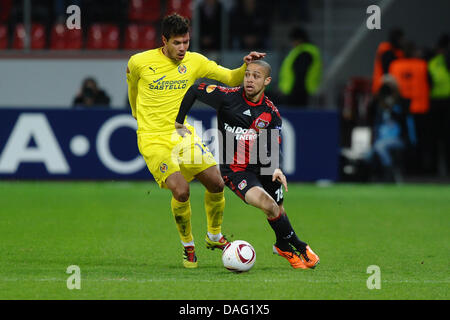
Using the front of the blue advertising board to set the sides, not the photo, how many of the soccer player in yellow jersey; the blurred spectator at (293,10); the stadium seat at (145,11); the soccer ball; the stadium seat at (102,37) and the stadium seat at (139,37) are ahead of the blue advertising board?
2

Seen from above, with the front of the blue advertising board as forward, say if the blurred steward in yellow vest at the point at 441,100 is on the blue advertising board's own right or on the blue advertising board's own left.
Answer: on the blue advertising board's own left

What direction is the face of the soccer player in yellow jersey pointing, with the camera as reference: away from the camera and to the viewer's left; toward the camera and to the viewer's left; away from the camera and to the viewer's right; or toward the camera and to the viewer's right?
toward the camera and to the viewer's right

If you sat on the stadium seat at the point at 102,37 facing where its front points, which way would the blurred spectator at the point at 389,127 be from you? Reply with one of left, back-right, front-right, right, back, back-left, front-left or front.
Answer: front-left

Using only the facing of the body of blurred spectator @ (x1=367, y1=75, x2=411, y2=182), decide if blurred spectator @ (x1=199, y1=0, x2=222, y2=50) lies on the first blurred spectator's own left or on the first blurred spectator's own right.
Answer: on the first blurred spectator's own right

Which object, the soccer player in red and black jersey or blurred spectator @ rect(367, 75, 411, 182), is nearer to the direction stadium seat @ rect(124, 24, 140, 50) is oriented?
the soccer player in red and black jersey

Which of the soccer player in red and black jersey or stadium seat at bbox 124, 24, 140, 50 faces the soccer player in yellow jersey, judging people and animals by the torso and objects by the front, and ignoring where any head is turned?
the stadium seat

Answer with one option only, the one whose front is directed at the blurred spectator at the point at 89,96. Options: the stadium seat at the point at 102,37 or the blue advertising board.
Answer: the stadium seat
